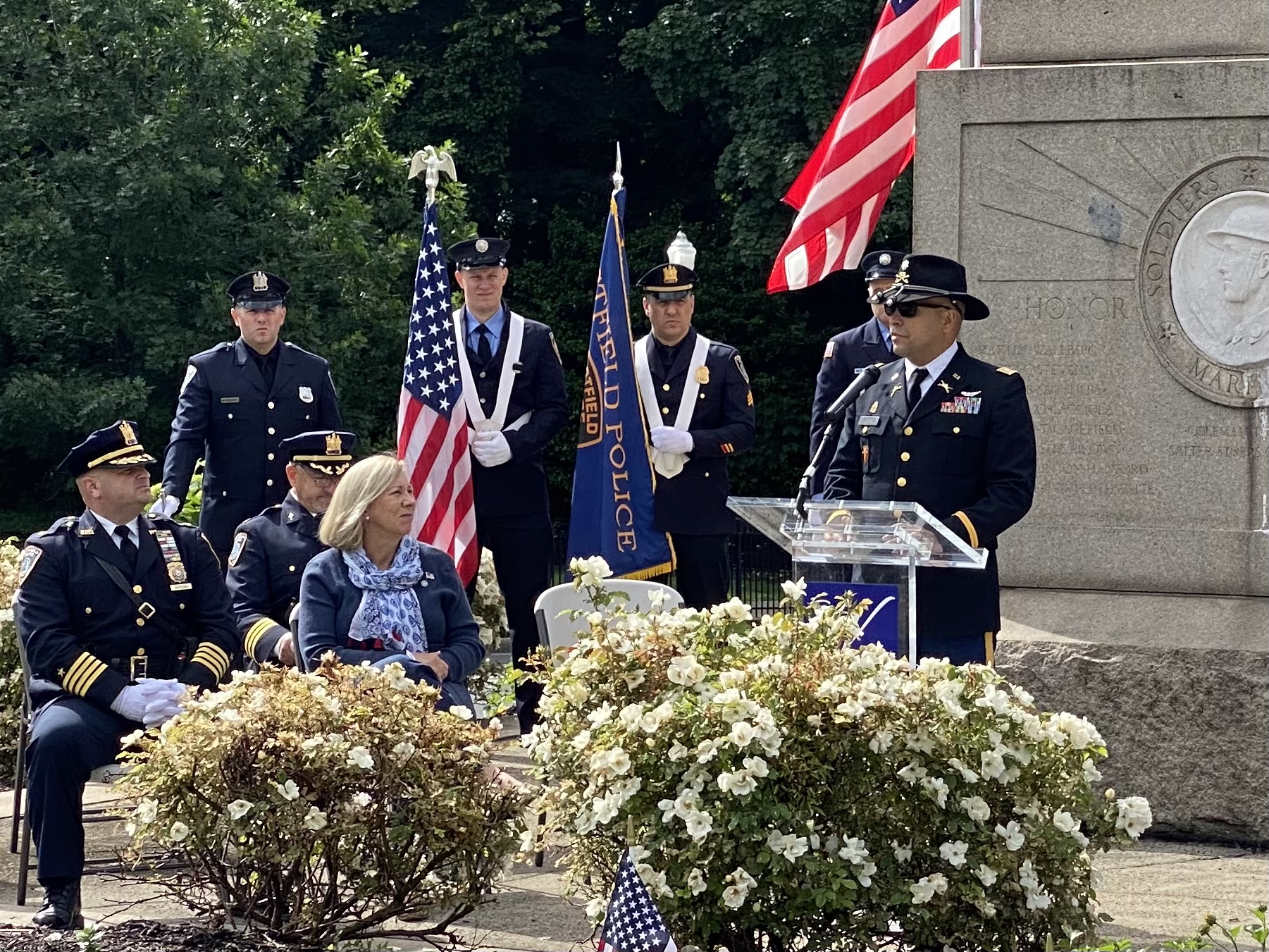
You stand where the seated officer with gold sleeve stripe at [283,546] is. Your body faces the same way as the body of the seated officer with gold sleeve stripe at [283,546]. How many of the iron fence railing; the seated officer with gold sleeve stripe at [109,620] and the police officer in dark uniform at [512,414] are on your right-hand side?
1

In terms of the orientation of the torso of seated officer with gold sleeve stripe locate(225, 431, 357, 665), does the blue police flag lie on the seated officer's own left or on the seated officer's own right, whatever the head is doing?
on the seated officer's own left

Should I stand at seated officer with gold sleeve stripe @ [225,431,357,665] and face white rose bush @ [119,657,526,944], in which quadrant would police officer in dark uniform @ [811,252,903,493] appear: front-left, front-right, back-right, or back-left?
back-left

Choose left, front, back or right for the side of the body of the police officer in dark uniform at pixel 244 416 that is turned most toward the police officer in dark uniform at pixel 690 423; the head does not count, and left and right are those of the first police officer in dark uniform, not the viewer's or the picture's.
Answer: left

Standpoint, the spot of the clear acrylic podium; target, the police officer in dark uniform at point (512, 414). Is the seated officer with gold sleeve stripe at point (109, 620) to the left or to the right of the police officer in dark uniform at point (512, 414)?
left

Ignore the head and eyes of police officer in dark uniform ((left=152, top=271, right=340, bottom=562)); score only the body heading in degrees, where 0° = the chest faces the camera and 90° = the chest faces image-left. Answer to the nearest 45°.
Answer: approximately 0°

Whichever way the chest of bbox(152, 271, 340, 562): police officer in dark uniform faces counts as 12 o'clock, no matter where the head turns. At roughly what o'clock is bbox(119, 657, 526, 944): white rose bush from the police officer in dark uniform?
The white rose bush is roughly at 12 o'clock from the police officer in dark uniform.

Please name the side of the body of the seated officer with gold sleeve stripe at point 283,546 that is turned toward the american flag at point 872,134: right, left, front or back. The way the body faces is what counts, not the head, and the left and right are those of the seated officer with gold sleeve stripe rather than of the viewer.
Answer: left

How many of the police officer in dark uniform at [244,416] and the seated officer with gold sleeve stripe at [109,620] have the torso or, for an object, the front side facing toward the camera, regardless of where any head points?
2
